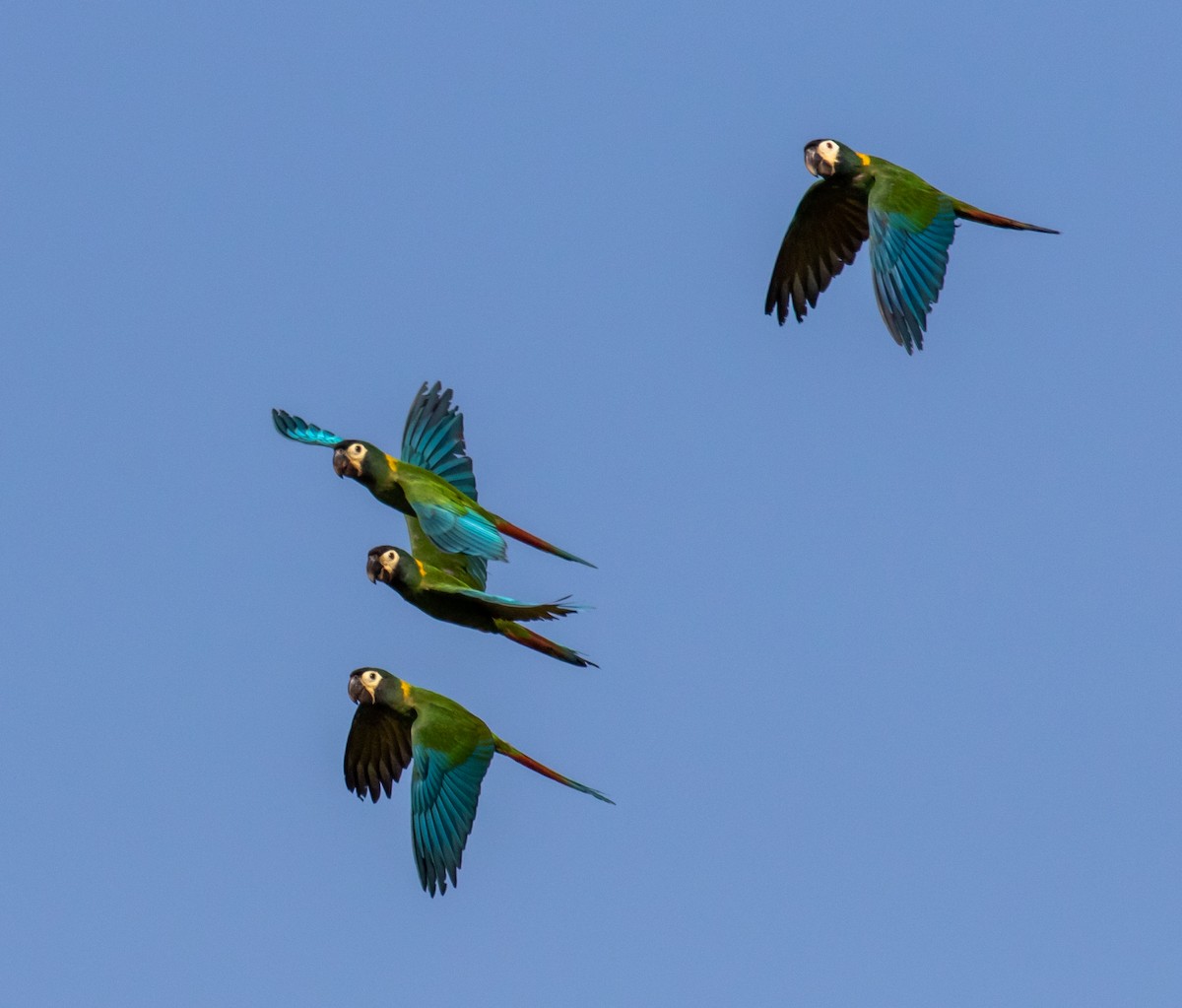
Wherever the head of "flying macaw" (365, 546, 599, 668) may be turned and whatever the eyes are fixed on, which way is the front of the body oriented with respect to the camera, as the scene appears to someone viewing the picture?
to the viewer's left

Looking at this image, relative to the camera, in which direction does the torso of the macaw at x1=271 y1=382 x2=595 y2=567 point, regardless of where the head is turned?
to the viewer's left

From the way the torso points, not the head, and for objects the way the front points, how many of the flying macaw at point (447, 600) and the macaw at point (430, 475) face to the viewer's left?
2
